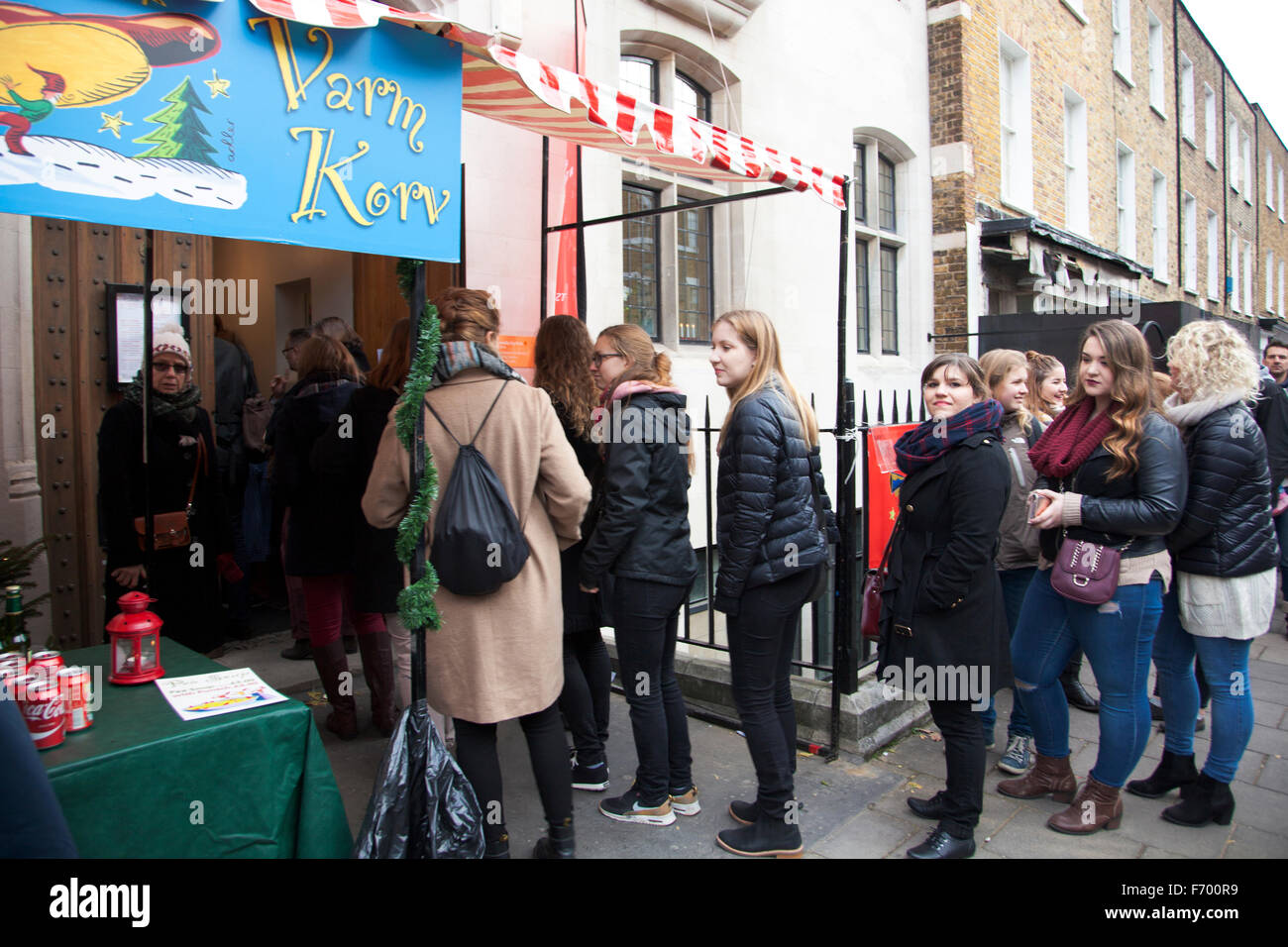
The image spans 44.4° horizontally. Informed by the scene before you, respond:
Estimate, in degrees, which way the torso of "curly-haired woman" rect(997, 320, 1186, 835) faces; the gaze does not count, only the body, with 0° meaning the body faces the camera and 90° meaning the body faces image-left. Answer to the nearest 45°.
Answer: approximately 45°

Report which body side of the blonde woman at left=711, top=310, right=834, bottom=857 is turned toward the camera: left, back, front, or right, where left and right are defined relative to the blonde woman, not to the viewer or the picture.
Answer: left

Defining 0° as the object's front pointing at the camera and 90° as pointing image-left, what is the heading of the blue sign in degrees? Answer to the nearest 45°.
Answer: approximately 0°

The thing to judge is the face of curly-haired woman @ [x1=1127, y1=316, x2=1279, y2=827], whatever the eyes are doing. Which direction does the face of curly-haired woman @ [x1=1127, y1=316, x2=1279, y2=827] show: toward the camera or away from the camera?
away from the camera

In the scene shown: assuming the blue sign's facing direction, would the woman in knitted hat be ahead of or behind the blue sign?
behind

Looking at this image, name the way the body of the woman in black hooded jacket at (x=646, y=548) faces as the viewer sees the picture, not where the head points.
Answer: to the viewer's left

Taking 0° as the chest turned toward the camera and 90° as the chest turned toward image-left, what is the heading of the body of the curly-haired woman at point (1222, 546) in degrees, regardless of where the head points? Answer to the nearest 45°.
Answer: approximately 90°

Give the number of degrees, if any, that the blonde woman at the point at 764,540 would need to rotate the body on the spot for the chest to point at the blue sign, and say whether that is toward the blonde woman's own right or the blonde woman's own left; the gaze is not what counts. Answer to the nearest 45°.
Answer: approximately 45° to the blonde woman's own left

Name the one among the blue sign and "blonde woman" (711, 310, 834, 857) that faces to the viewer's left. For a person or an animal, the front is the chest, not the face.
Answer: the blonde woman
